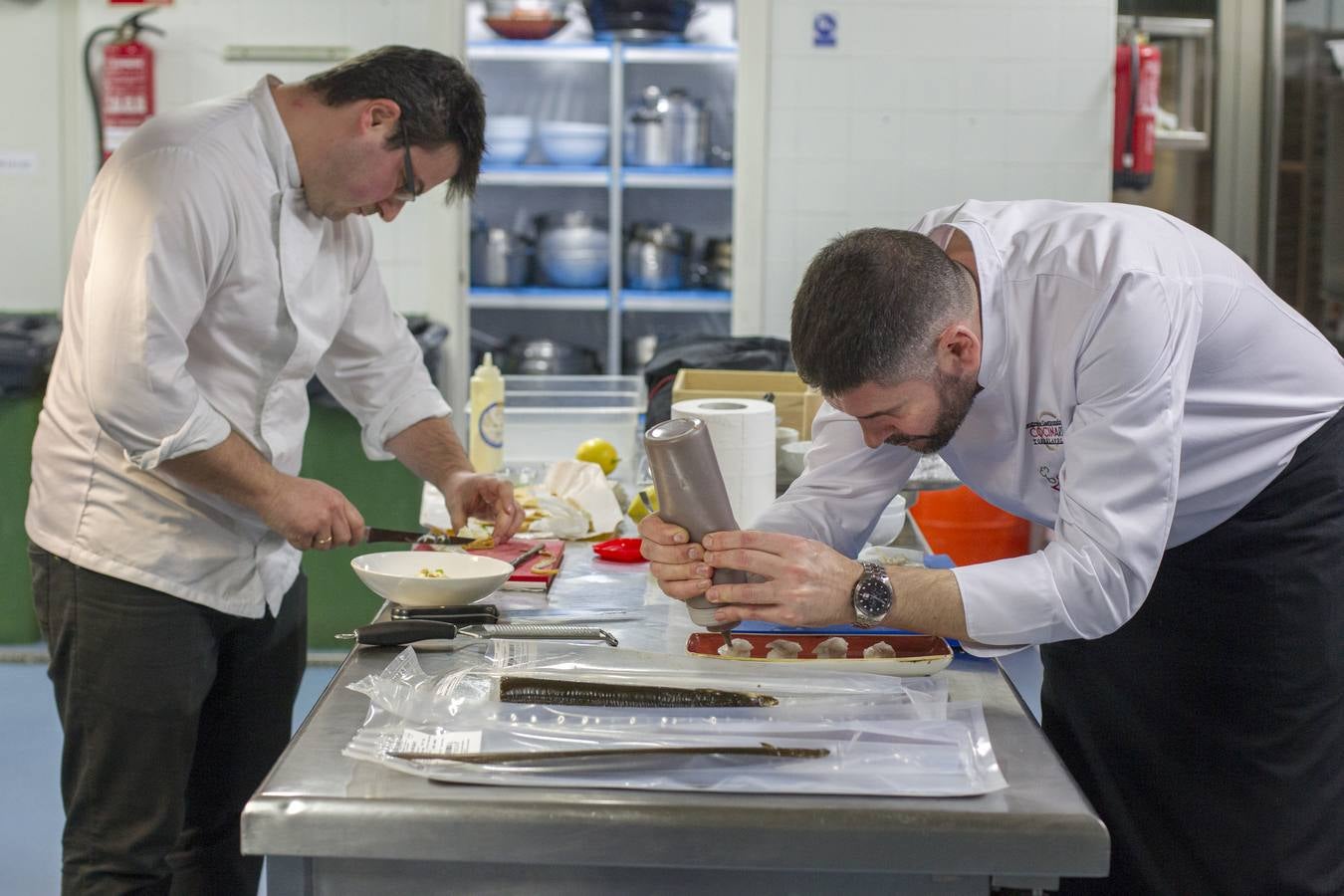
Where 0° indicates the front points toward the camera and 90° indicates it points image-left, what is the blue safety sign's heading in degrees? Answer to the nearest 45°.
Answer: approximately 0°

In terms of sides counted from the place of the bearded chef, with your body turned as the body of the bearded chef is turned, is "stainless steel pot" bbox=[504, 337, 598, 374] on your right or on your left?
on your right

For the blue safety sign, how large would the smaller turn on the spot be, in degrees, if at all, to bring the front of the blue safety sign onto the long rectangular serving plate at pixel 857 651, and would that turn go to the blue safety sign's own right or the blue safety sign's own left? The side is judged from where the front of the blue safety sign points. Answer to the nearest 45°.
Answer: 0° — it already faces it

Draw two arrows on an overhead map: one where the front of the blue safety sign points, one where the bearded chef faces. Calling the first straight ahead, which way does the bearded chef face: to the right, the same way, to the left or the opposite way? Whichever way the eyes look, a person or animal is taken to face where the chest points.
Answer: to the right

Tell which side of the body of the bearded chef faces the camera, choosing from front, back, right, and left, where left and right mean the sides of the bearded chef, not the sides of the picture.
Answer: left

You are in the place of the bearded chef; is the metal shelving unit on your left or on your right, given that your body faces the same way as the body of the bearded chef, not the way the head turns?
on your right

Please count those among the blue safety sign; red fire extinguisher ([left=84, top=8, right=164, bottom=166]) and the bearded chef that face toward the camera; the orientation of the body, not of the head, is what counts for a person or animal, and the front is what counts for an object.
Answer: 2

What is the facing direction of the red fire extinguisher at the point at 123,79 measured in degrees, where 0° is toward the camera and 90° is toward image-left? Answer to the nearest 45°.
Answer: approximately 0°

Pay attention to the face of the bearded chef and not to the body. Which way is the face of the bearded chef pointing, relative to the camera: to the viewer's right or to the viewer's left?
to the viewer's left
